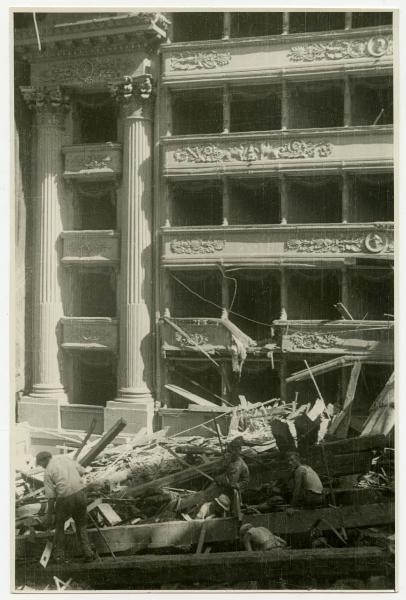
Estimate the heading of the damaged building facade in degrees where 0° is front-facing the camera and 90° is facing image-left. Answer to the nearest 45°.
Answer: approximately 0°
